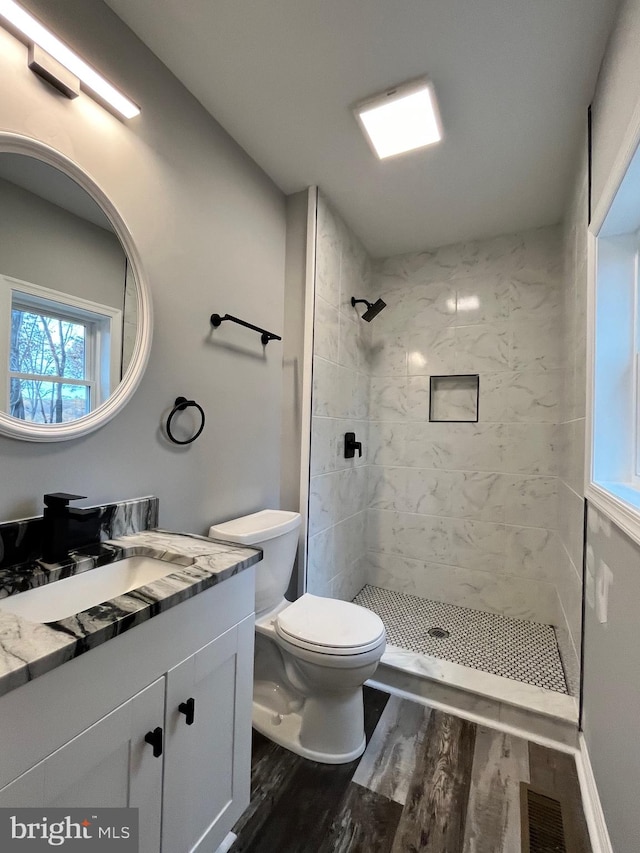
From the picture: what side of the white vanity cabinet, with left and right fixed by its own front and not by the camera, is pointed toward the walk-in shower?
left

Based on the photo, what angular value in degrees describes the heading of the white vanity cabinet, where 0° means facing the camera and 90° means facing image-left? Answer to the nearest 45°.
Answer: approximately 315°

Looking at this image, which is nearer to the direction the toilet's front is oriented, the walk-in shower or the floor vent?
the floor vent

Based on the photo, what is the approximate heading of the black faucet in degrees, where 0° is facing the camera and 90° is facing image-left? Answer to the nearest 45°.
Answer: approximately 315°

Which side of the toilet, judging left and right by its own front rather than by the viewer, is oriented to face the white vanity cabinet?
right

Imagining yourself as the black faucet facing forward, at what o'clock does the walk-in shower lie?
The walk-in shower is roughly at 10 o'clock from the black faucet.

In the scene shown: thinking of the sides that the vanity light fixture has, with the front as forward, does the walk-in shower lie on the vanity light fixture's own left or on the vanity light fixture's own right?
on the vanity light fixture's own left
